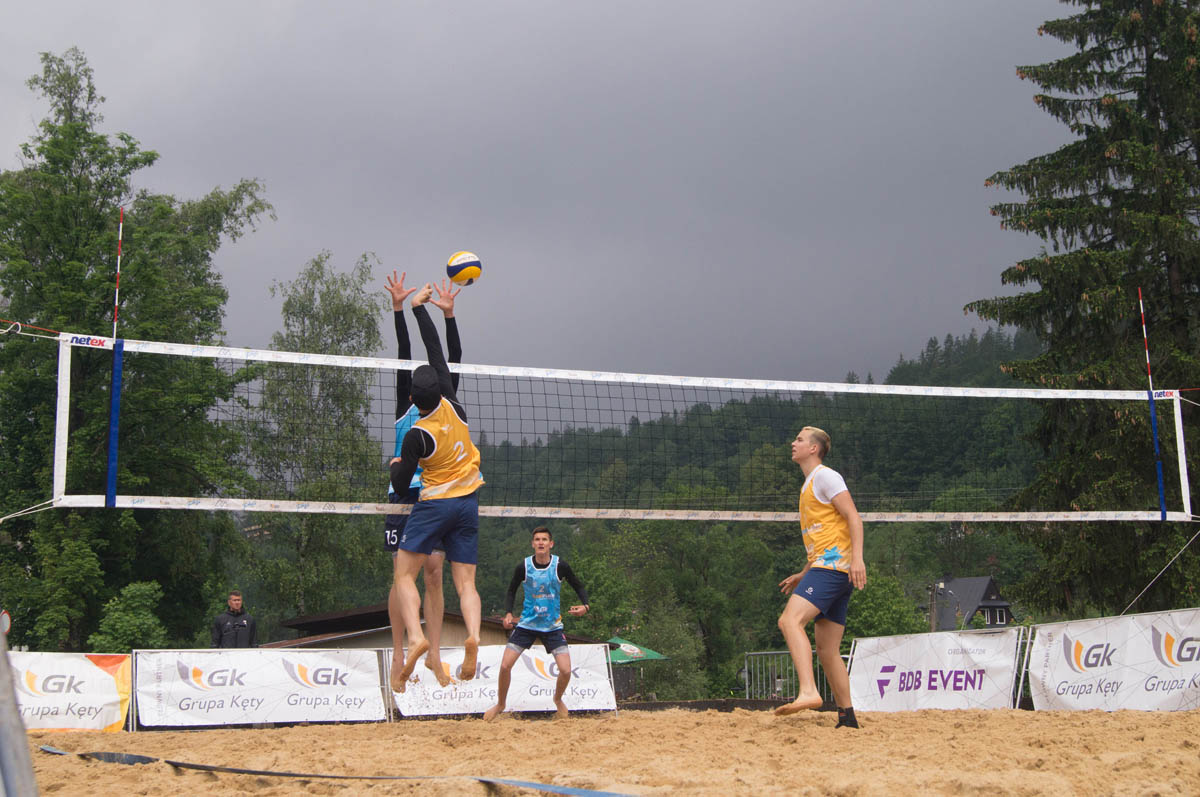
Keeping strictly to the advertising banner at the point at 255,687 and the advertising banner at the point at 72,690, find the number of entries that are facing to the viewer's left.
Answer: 0

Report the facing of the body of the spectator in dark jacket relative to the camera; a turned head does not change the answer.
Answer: toward the camera

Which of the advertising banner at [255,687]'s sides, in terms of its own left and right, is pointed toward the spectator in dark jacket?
back

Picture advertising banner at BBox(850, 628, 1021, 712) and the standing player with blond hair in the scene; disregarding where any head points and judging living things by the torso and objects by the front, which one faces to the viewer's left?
the standing player with blond hair

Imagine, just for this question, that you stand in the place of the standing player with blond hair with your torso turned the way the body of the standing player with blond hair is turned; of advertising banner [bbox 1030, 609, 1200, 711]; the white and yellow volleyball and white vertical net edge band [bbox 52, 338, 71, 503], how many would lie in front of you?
2

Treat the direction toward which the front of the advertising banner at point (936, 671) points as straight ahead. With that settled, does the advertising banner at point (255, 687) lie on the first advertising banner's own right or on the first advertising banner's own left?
on the first advertising banner's own right

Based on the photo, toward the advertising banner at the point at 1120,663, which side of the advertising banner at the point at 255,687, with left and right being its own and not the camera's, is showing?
left

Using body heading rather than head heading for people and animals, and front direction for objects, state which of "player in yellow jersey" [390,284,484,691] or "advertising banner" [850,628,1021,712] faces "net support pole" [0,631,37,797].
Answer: the advertising banner

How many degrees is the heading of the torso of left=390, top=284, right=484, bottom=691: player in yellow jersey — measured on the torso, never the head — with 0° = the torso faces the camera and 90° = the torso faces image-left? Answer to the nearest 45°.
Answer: approximately 135°

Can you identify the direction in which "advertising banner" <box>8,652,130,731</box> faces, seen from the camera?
facing the viewer

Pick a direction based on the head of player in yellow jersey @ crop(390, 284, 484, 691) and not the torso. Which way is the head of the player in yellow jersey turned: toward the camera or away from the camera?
away from the camera

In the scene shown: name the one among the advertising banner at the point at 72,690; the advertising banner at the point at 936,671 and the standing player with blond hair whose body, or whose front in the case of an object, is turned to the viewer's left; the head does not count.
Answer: the standing player with blond hair

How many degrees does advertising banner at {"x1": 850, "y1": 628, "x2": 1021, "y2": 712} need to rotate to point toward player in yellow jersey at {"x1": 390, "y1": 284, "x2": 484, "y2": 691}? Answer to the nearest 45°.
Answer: approximately 45° to its right

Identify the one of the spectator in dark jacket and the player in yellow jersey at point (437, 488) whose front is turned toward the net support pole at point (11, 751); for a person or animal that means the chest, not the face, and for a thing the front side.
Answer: the spectator in dark jacket

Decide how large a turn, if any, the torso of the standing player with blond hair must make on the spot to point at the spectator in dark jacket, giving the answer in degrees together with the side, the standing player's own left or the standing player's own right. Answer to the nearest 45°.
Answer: approximately 45° to the standing player's own right

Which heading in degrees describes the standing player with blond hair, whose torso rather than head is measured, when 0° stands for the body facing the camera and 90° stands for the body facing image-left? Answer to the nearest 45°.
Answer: approximately 90°
